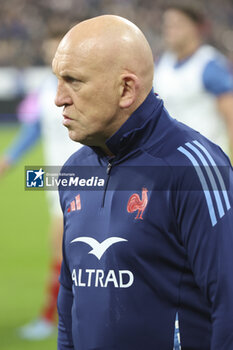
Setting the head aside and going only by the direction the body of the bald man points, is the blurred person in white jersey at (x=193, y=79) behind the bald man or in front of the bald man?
behind

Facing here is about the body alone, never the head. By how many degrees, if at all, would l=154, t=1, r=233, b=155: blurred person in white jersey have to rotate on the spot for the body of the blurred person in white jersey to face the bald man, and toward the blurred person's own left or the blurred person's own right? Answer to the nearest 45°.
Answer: approximately 45° to the blurred person's own left

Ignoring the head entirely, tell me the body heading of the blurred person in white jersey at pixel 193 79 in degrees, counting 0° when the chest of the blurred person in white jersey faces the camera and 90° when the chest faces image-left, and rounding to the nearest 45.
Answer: approximately 45°

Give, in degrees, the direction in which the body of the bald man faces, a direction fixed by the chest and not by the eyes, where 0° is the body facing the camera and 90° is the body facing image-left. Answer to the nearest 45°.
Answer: approximately 45°

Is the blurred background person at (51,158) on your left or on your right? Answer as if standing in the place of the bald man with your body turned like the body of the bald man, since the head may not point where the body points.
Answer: on your right

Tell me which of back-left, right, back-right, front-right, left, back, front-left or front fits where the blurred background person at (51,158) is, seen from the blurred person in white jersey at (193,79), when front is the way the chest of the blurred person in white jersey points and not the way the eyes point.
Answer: front-right
